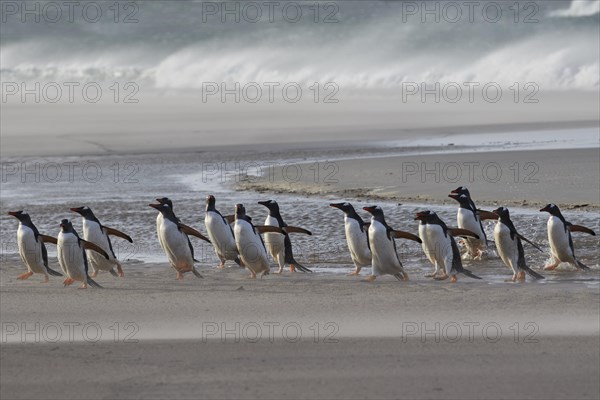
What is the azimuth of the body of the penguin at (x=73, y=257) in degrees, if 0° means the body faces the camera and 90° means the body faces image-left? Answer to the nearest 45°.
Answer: approximately 45°

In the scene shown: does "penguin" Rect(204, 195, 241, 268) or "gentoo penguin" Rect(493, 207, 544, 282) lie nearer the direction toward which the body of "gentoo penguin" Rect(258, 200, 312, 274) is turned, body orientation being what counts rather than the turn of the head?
the penguin

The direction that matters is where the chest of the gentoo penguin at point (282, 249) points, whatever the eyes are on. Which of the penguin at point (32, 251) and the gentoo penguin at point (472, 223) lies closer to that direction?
the penguin

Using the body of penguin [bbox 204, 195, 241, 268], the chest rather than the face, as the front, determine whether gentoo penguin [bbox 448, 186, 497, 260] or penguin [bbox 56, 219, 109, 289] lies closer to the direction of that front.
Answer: the penguin

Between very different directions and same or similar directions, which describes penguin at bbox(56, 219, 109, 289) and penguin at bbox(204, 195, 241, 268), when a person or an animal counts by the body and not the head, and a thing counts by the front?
same or similar directions

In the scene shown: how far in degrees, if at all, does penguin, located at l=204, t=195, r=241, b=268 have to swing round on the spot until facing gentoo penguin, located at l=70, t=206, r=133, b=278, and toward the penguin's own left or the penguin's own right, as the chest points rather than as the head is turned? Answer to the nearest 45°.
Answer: approximately 45° to the penguin's own right

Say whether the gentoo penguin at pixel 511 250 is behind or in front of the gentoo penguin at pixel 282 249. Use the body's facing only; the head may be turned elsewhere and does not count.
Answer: behind

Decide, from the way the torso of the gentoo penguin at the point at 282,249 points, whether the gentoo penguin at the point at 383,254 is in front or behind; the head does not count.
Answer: behind

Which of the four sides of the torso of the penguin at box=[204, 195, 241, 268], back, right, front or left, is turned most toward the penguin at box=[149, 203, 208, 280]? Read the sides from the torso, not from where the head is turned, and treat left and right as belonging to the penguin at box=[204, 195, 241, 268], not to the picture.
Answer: front

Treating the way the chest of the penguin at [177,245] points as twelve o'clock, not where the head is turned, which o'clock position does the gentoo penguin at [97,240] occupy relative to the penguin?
The gentoo penguin is roughly at 2 o'clock from the penguin.

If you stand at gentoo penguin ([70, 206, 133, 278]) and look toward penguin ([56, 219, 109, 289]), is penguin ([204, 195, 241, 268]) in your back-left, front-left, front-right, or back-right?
back-left

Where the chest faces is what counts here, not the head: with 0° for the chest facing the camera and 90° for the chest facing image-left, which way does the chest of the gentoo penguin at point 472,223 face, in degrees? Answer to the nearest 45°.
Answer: approximately 45°

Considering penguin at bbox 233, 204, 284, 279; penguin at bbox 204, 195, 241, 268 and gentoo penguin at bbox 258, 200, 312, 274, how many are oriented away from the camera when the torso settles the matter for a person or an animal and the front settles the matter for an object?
0

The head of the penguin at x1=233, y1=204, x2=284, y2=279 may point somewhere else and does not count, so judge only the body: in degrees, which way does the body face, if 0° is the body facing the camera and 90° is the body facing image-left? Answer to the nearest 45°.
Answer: approximately 45°
